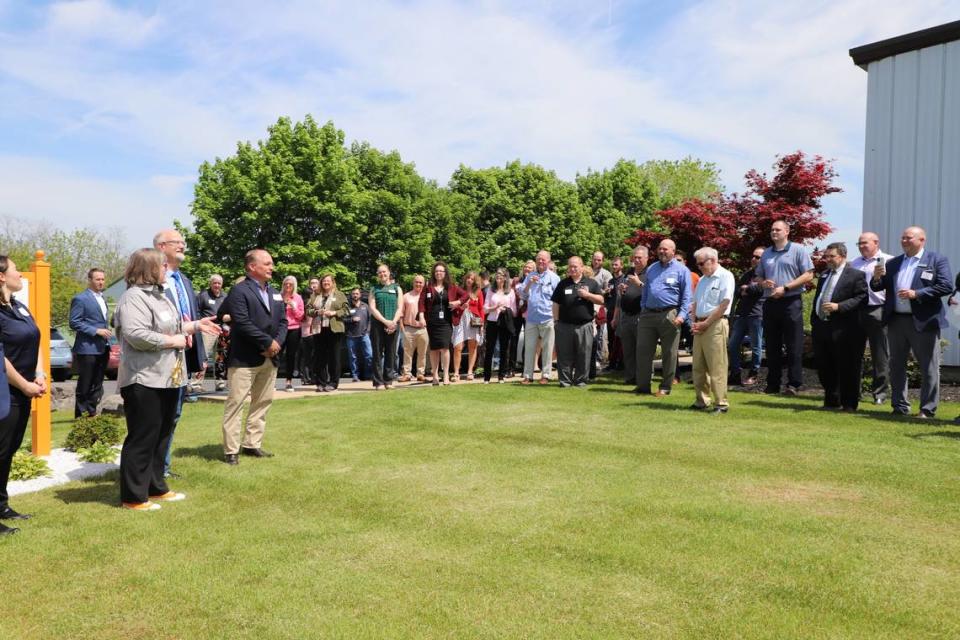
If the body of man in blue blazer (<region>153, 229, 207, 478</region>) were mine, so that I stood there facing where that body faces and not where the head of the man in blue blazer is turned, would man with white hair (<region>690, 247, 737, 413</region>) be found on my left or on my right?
on my left

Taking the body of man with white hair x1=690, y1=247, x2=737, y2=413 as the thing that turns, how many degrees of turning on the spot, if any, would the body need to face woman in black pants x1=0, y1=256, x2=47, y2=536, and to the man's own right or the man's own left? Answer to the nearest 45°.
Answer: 0° — they already face them

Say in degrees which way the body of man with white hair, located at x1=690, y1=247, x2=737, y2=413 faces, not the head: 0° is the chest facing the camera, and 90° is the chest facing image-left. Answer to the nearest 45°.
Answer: approximately 45°

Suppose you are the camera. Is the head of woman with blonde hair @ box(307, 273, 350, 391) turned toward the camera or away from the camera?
toward the camera

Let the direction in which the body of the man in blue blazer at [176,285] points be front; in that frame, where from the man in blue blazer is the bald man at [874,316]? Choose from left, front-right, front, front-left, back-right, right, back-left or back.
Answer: front-left

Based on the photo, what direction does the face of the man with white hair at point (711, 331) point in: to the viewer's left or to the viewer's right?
to the viewer's left

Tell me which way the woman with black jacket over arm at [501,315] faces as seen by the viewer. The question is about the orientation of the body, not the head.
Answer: toward the camera

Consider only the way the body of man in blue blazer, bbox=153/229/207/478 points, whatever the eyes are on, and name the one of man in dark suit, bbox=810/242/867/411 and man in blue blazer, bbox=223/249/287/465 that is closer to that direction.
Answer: the man in dark suit

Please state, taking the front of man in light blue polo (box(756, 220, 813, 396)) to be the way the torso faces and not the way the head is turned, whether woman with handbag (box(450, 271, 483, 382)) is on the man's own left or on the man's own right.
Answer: on the man's own right

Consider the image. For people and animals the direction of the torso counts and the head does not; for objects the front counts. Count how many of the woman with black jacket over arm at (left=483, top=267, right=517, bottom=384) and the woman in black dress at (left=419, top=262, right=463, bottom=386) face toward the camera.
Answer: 2

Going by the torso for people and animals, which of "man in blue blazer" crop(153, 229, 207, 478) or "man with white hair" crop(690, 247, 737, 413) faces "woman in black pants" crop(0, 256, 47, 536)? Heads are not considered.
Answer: the man with white hair

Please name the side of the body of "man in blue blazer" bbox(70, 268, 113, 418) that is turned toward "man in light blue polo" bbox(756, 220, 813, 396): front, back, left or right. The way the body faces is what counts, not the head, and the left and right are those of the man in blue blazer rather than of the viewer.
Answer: front

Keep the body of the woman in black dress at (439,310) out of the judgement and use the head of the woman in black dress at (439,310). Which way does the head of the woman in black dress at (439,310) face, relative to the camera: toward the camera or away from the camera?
toward the camera

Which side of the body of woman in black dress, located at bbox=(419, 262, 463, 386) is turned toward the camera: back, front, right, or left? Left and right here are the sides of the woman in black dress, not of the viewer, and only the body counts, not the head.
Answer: front

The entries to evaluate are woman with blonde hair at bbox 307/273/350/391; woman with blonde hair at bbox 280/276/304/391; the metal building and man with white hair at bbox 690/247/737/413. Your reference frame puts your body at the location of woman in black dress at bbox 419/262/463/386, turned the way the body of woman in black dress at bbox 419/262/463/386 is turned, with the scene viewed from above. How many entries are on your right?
2

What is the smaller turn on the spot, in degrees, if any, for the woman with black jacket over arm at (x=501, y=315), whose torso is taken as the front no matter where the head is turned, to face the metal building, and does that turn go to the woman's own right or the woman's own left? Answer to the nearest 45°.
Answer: approximately 90° to the woman's own left

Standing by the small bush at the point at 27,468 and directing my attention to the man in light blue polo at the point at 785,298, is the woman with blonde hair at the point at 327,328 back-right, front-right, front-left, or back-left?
front-left

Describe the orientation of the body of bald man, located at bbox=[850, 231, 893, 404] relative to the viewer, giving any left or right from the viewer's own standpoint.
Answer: facing the viewer and to the left of the viewer

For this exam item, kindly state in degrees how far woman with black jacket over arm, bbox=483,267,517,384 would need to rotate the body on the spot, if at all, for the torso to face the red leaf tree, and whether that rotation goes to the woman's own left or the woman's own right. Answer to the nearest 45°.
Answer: approximately 135° to the woman's own left
